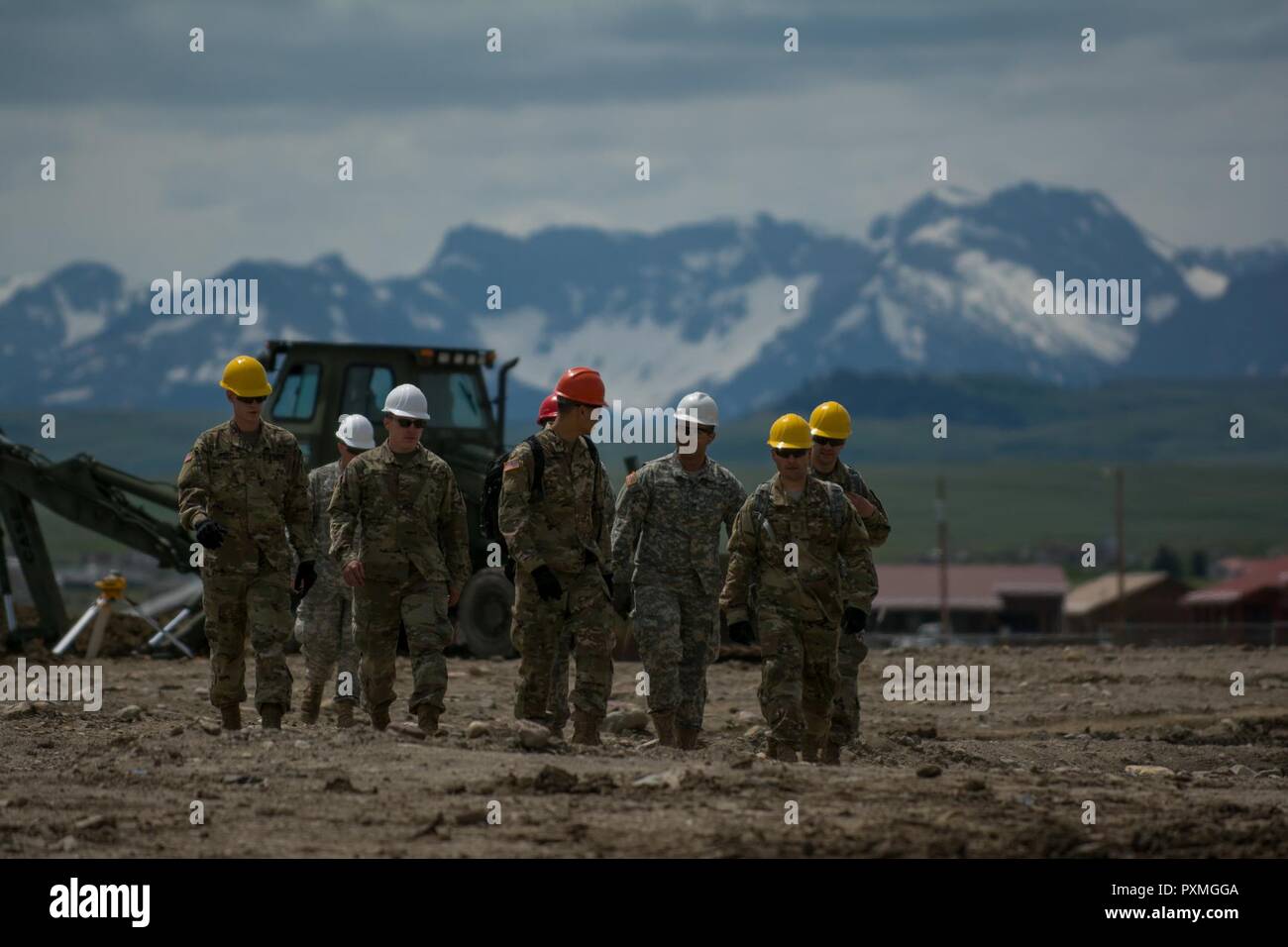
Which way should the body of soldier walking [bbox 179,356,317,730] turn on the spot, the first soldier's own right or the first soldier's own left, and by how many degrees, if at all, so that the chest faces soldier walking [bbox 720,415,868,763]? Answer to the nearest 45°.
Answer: approximately 90° to the first soldier's own left

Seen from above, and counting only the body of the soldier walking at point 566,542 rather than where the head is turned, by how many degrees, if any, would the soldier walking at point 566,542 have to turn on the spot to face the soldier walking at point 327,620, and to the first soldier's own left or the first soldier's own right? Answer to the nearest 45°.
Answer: approximately 180°

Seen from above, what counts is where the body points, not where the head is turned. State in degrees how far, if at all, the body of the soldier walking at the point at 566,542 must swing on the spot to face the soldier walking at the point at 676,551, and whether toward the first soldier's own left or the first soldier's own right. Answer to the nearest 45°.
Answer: approximately 45° to the first soldier's own left

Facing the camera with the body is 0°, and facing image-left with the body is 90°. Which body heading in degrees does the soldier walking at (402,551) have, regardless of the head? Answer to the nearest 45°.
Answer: approximately 0°

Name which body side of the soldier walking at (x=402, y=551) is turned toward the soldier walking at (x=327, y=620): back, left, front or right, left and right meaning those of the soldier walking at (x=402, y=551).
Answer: back

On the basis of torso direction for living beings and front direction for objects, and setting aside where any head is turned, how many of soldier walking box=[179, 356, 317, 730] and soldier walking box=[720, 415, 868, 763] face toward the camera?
2

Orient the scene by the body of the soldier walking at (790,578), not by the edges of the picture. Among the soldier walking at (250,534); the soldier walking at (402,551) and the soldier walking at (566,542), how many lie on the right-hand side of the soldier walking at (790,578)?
3

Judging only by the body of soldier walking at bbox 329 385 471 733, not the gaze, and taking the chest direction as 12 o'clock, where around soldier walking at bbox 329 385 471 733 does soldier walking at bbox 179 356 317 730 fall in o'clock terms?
soldier walking at bbox 179 356 317 730 is roughly at 3 o'clock from soldier walking at bbox 329 385 471 733.

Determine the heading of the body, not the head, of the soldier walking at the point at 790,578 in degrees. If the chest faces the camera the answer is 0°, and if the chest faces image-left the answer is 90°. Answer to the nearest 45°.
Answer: approximately 0°
